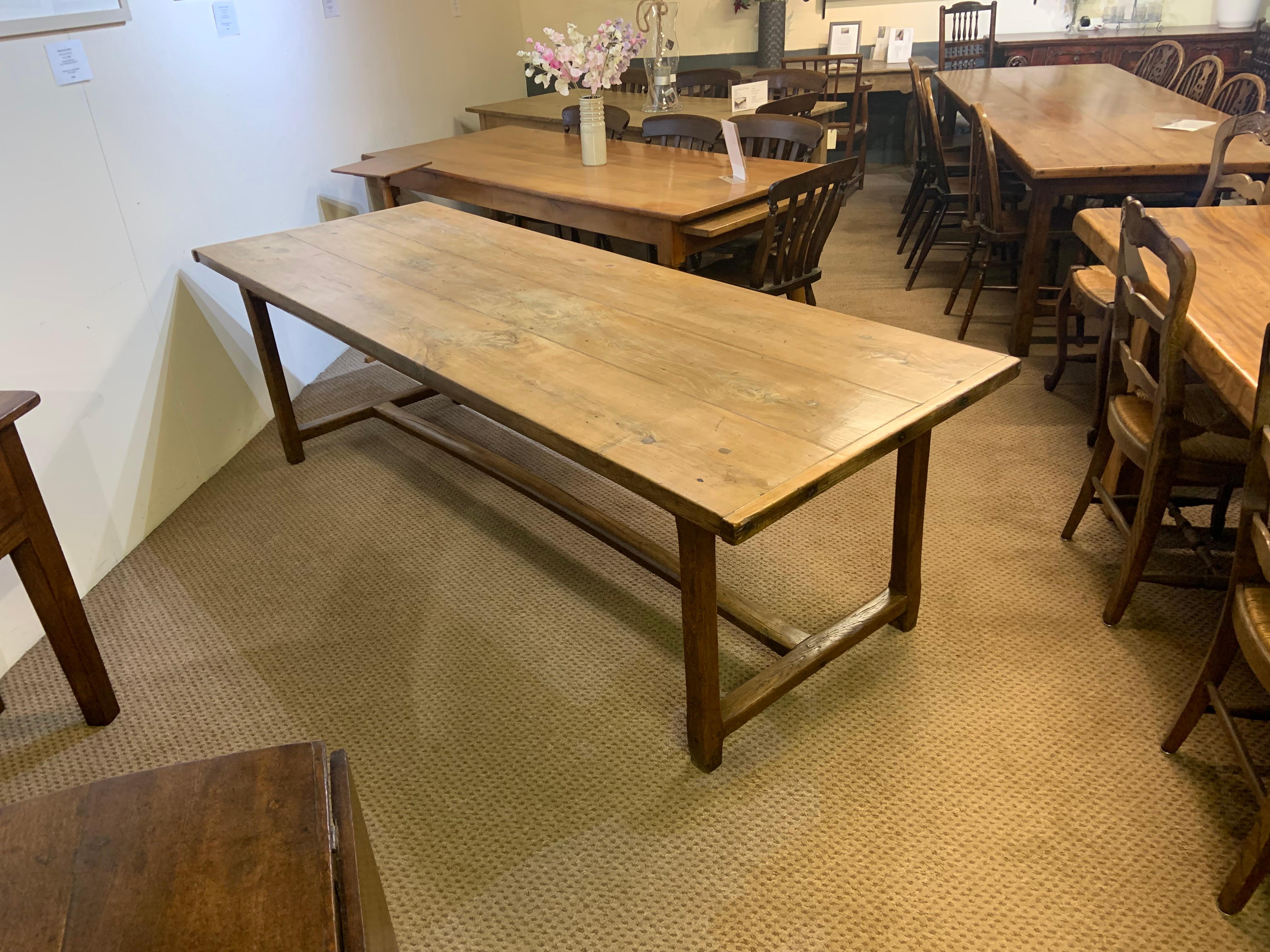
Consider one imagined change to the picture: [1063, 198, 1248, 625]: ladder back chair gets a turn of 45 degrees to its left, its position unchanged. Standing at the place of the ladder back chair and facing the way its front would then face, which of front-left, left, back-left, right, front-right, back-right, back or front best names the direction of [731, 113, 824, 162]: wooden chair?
front-left

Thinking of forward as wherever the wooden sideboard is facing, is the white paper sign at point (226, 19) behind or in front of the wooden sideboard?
in front

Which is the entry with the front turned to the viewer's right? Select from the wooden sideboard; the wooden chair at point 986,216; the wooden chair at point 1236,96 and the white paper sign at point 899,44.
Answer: the wooden chair at point 986,216

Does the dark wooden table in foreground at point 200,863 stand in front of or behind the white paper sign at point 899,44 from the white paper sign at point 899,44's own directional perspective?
in front

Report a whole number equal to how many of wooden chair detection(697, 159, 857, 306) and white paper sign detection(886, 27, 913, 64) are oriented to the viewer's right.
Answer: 0

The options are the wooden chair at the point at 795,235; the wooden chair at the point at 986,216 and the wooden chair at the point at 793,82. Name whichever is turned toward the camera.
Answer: the wooden chair at the point at 793,82

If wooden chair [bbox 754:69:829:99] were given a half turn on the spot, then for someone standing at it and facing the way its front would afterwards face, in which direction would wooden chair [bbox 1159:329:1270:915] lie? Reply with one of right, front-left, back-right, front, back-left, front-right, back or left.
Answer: back

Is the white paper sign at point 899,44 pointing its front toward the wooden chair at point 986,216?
yes

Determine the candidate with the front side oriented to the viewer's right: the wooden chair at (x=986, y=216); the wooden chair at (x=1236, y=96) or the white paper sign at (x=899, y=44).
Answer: the wooden chair at (x=986, y=216)

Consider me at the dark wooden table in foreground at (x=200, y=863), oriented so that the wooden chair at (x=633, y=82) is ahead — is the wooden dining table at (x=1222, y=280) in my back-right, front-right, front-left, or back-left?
front-right

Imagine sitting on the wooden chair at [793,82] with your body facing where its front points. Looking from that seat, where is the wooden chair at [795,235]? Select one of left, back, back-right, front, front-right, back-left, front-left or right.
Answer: front

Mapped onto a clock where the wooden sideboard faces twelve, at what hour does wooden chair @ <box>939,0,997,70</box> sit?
The wooden chair is roughly at 3 o'clock from the wooden sideboard.

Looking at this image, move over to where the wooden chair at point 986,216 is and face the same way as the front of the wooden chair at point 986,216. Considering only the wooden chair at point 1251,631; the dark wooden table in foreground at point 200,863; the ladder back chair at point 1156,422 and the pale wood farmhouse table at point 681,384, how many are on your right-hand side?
4

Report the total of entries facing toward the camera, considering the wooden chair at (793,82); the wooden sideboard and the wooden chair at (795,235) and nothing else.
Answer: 2

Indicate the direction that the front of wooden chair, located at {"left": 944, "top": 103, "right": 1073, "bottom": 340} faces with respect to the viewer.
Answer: facing to the right of the viewer

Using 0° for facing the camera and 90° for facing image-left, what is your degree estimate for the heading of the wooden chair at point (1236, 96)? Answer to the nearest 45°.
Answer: approximately 45°

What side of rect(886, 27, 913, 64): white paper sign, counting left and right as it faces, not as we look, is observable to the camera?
front

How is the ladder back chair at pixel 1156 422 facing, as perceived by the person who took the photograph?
facing away from the viewer and to the right of the viewer

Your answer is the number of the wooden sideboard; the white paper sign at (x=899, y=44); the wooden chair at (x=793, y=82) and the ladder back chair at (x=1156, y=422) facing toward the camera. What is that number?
3

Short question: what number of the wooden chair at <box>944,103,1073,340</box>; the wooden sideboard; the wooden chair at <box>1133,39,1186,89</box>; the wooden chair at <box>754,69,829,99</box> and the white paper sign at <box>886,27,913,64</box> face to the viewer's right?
1
